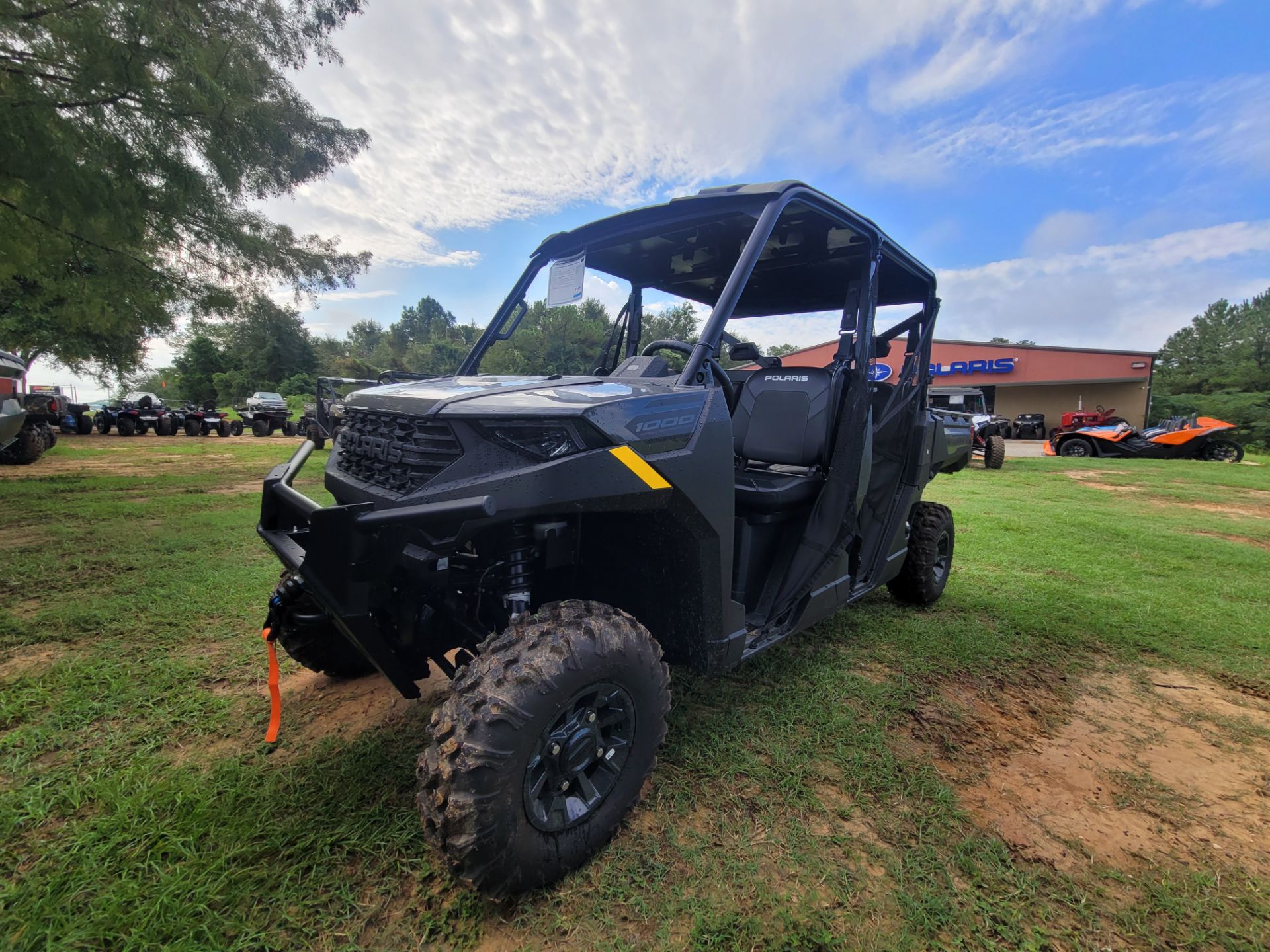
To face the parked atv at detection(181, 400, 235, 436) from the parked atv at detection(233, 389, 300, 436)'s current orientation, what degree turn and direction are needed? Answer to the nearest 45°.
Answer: approximately 90° to its right

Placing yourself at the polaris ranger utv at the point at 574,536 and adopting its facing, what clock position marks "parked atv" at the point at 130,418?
The parked atv is roughly at 3 o'clock from the polaris ranger utv.

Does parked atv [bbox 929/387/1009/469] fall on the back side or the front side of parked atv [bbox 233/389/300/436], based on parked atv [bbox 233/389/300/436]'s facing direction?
on the front side

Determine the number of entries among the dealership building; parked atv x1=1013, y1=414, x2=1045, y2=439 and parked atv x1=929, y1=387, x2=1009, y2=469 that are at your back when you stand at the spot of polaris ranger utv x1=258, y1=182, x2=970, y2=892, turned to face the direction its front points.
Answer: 3

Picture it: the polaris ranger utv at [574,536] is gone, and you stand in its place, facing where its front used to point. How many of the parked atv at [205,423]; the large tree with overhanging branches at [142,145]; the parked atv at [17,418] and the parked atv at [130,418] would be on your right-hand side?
4

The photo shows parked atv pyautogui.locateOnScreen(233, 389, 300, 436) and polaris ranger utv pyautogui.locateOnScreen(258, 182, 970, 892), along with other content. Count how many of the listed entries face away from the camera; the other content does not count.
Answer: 0

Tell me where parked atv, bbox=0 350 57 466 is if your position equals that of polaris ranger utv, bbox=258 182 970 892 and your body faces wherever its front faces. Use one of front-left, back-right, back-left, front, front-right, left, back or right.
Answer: right

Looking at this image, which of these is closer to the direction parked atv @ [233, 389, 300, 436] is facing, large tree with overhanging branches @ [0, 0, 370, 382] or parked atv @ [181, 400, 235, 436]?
the large tree with overhanging branches

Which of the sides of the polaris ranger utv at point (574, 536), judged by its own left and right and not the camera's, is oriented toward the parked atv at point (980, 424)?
back
